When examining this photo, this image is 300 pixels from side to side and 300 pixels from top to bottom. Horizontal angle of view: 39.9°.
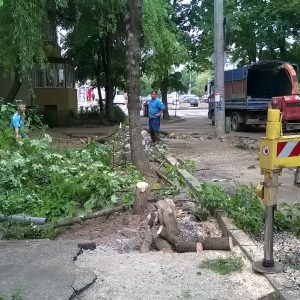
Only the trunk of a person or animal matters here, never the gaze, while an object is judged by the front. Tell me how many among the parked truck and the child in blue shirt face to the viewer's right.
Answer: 1

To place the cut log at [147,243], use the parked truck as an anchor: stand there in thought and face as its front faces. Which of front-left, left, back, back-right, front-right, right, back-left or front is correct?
back-left

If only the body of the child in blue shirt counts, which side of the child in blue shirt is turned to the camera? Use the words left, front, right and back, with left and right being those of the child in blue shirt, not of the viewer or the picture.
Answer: right

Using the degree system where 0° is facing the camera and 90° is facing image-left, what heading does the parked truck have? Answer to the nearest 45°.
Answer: approximately 135°

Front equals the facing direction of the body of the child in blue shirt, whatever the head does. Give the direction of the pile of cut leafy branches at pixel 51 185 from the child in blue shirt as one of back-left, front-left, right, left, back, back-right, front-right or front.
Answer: right

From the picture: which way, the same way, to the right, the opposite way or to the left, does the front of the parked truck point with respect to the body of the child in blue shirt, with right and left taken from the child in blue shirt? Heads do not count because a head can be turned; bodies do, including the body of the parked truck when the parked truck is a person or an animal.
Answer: to the left

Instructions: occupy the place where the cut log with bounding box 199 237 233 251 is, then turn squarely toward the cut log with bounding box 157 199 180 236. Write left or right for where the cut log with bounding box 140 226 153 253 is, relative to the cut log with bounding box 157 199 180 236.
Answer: left

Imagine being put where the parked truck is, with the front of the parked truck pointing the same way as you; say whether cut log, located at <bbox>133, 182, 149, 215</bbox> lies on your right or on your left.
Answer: on your left

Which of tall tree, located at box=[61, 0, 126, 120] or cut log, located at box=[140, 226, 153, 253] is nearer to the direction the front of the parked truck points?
the tall tree

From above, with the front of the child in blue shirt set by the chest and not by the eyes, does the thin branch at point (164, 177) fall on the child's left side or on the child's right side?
on the child's right side
